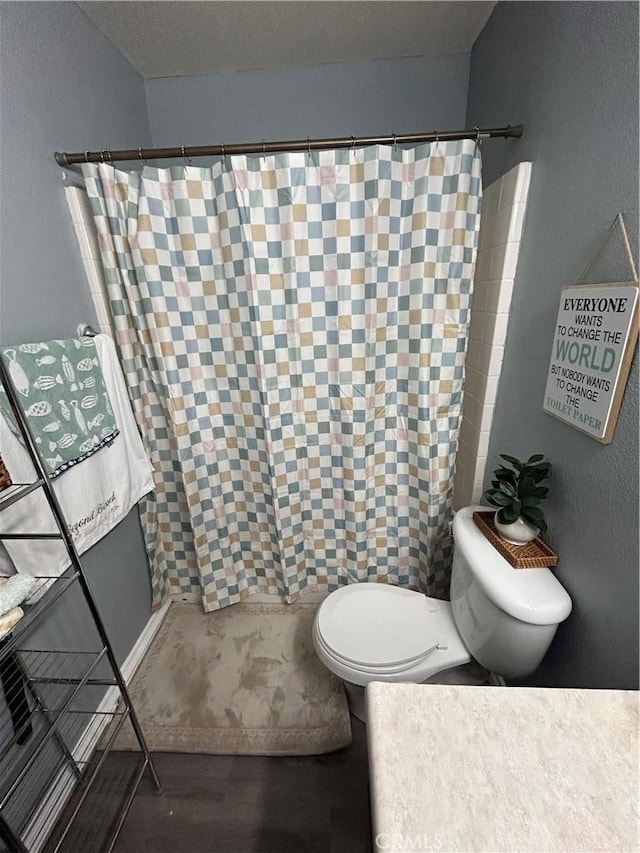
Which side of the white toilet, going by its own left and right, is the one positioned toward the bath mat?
front

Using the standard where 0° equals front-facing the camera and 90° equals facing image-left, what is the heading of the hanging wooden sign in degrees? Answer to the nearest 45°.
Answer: approximately 45°

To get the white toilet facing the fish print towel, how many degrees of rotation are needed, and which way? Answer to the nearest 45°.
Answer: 0° — it already faces it

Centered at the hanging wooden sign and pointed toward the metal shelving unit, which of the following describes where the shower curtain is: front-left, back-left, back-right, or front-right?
front-right

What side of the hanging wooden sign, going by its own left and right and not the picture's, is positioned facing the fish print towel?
front

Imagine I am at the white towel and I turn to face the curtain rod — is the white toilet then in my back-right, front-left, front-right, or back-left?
front-right

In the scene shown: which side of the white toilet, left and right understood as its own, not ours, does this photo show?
left
